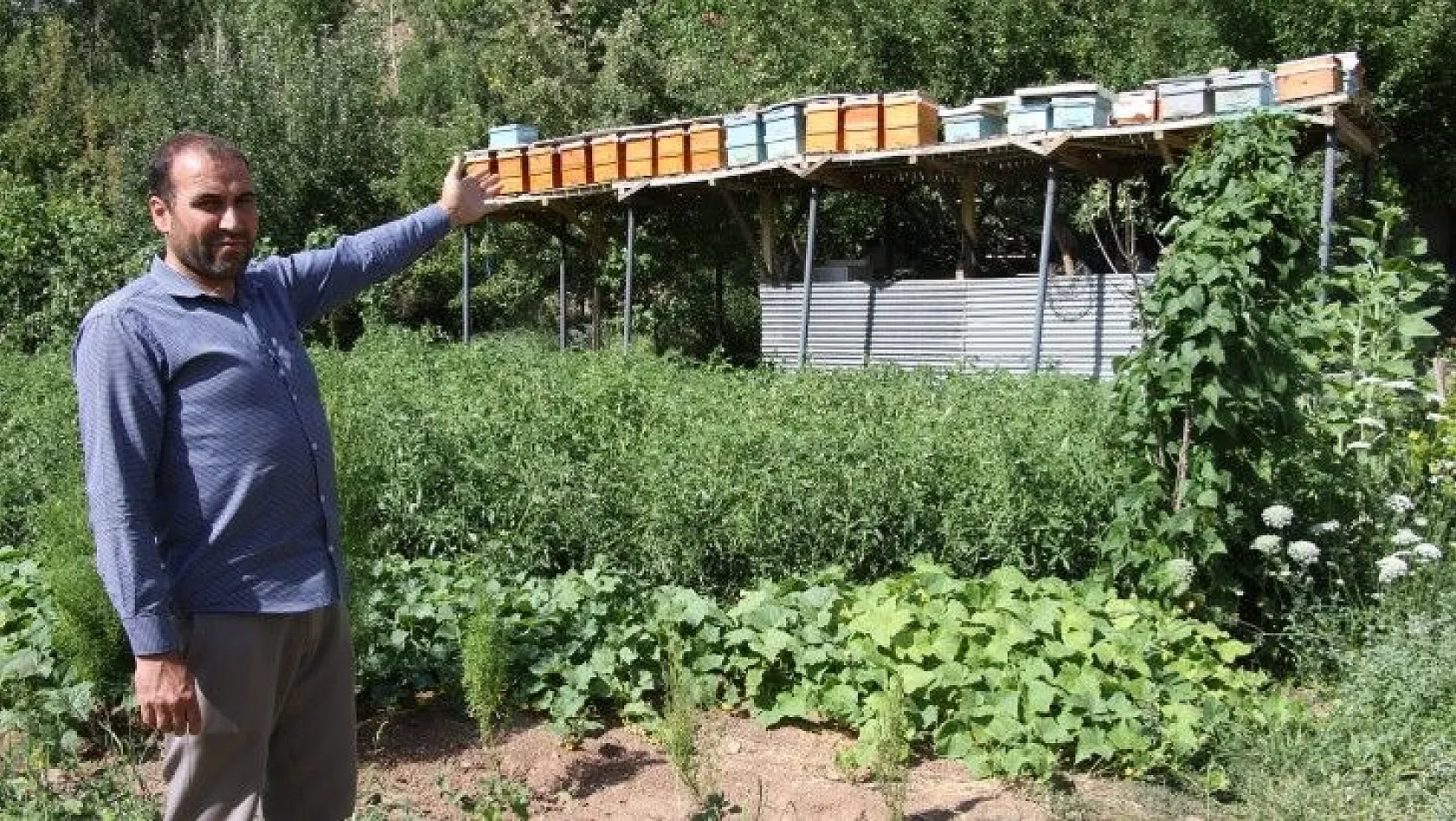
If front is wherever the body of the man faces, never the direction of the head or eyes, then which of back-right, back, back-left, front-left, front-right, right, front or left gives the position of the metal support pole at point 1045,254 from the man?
left

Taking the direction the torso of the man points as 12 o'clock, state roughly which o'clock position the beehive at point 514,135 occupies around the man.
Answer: The beehive is roughly at 8 o'clock from the man.

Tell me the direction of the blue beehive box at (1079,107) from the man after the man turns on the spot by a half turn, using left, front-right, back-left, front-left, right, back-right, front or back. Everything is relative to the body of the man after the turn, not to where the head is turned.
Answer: right

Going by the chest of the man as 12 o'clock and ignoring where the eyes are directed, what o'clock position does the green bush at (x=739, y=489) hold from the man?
The green bush is roughly at 9 o'clock from the man.

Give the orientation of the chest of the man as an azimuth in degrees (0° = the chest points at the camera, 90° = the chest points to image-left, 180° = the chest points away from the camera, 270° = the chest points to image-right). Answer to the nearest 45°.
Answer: approximately 315°

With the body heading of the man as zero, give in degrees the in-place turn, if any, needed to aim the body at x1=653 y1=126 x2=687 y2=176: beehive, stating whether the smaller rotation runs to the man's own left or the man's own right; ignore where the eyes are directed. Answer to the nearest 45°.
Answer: approximately 135° to the man's own left

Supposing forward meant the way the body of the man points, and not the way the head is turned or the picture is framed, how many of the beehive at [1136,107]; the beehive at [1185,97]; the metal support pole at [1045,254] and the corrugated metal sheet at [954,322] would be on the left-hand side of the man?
4

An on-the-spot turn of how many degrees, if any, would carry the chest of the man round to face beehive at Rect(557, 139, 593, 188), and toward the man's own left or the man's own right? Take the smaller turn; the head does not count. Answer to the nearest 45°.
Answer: approximately 135° to the man's own left

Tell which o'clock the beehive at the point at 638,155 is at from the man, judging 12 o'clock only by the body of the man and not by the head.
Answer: The beehive is roughly at 8 o'clock from the man.

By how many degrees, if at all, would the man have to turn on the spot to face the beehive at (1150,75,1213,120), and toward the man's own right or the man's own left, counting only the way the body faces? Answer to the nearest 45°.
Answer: approximately 90° to the man's own left
